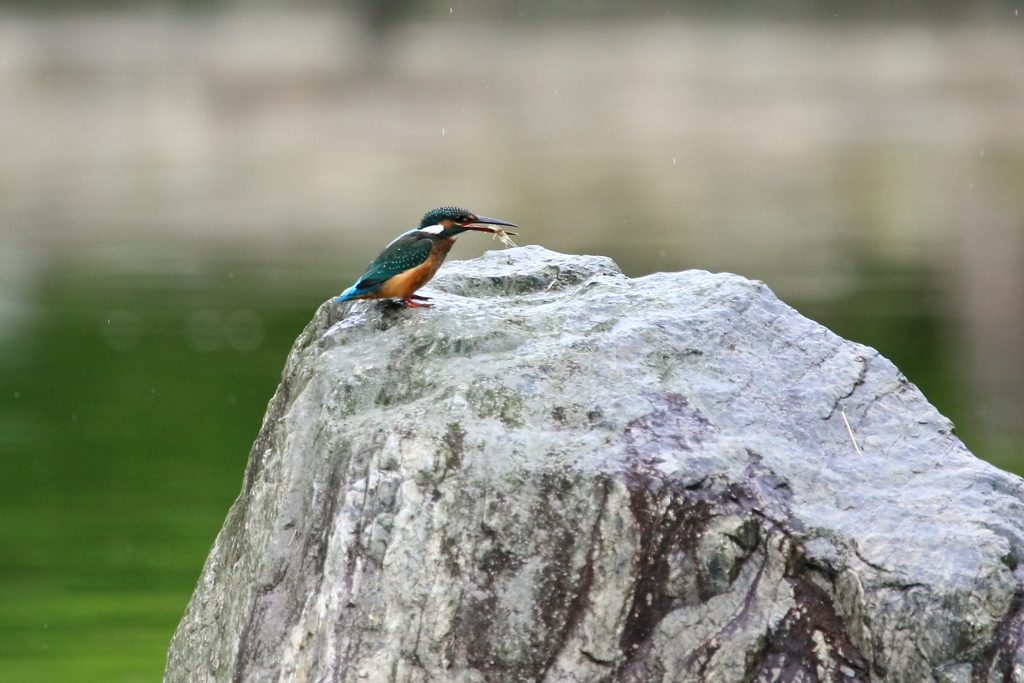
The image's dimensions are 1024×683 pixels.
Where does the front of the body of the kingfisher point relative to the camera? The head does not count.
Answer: to the viewer's right
